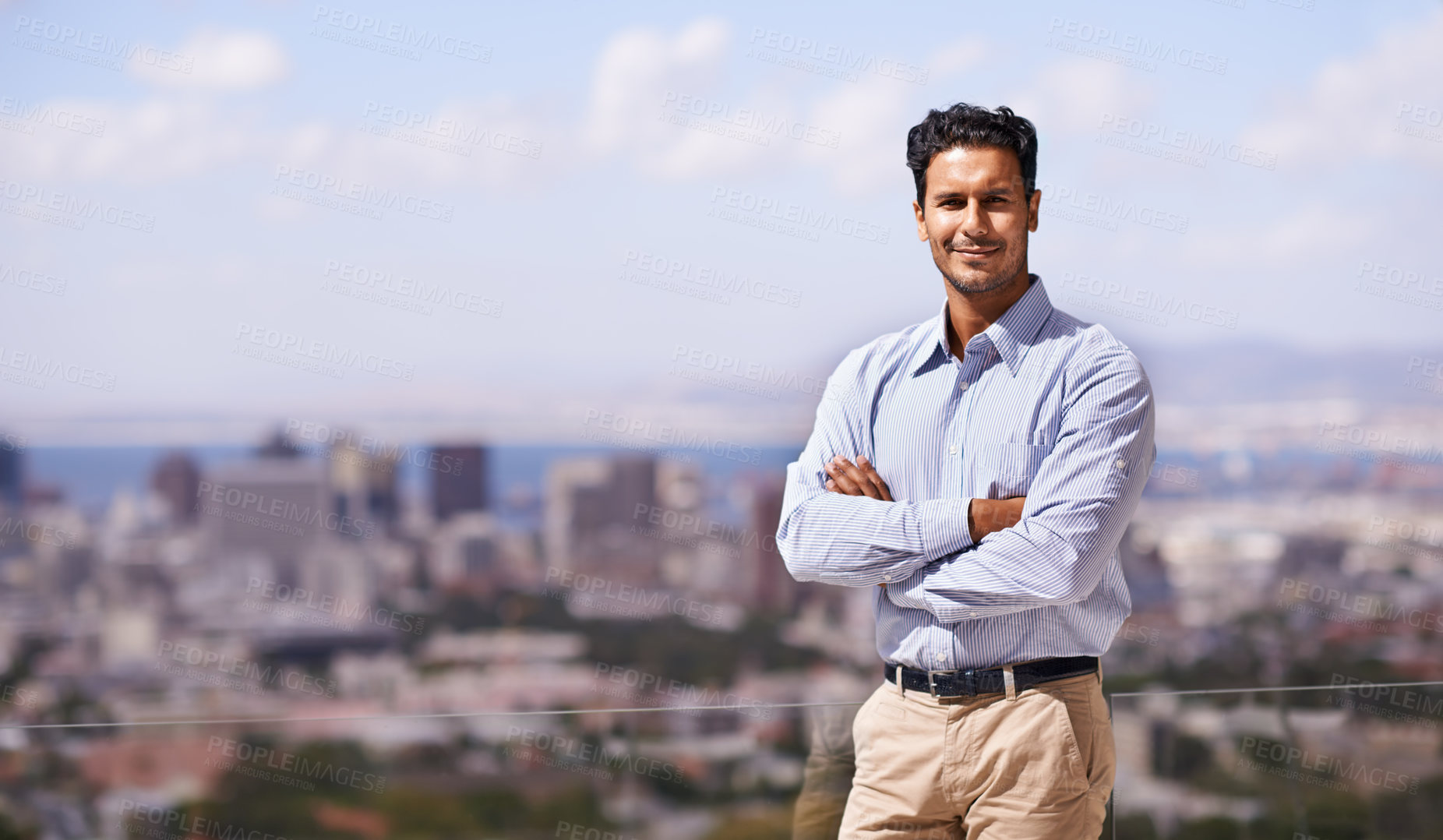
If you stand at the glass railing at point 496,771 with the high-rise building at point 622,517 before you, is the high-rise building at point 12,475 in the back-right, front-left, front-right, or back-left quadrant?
front-left

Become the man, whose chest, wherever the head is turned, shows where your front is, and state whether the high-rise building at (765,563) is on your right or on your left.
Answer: on your right

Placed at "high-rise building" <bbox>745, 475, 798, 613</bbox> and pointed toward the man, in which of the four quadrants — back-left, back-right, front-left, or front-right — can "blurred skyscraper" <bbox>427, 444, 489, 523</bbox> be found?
back-right

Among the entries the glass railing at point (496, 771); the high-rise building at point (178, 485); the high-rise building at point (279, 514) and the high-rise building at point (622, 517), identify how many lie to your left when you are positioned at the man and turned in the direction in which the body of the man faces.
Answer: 0

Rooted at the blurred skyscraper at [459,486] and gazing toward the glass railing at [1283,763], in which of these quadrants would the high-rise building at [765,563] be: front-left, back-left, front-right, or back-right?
front-left

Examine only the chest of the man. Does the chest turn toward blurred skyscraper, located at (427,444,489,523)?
no

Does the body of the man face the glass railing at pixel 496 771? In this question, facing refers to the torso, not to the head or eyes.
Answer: no

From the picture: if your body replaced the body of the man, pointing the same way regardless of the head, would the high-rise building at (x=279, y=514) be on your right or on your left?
on your right

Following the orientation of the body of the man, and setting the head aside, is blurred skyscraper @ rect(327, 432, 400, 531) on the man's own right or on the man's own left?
on the man's own right

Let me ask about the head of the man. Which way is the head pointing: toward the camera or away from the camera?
toward the camera

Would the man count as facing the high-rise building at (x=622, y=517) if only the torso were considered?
no

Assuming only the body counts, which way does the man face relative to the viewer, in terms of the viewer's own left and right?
facing the viewer and to the left of the viewer
